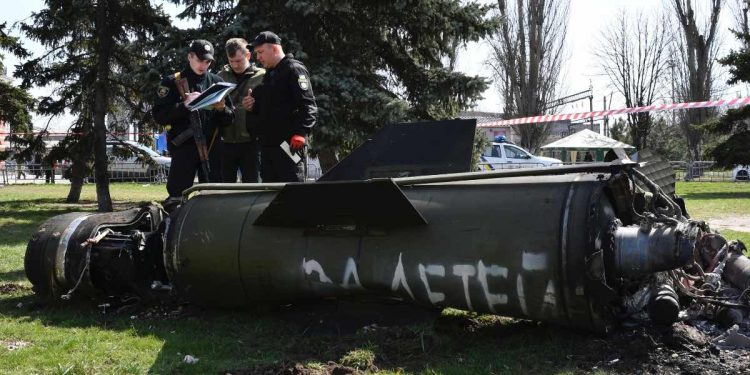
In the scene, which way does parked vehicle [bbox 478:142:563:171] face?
to the viewer's right

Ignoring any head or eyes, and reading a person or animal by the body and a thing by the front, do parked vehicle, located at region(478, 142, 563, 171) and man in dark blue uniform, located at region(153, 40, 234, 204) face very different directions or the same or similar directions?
same or similar directions

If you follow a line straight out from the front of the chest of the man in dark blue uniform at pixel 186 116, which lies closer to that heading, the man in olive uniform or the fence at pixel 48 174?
the man in olive uniform

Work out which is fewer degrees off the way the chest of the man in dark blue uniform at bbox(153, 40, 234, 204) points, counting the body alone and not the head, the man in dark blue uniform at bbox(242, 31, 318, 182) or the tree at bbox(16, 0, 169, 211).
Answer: the man in dark blue uniform

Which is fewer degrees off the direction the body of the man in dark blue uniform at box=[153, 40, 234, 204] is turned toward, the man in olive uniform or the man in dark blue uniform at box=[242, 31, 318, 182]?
the man in dark blue uniform

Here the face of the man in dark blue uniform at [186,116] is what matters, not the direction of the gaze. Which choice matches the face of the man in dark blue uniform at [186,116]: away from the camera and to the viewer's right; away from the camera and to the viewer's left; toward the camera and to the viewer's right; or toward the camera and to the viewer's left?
toward the camera and to the viewer's right

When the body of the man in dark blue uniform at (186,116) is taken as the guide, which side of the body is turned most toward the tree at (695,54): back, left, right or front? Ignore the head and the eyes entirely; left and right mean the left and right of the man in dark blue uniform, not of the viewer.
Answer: left

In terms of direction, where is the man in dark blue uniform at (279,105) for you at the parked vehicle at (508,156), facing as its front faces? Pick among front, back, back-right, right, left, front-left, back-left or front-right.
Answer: right

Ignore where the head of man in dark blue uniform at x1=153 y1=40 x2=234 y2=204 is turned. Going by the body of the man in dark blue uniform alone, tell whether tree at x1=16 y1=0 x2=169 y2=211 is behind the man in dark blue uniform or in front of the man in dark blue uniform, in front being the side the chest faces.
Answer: behind

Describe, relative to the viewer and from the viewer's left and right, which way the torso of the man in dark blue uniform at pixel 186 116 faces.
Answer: facing the viewer and to the right of the viewer

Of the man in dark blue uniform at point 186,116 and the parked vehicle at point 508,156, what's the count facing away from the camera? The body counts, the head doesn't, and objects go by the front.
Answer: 0

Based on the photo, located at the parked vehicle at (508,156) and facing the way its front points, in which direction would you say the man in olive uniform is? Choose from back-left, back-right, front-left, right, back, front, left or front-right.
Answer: right

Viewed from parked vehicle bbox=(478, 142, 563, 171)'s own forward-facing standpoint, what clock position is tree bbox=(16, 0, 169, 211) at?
The tree is roughly at 4 o'clock from the parked vehicle.

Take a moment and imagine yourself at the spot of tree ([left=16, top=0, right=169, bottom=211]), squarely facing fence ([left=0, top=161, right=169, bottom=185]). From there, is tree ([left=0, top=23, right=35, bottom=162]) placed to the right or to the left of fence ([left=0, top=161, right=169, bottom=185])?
left
